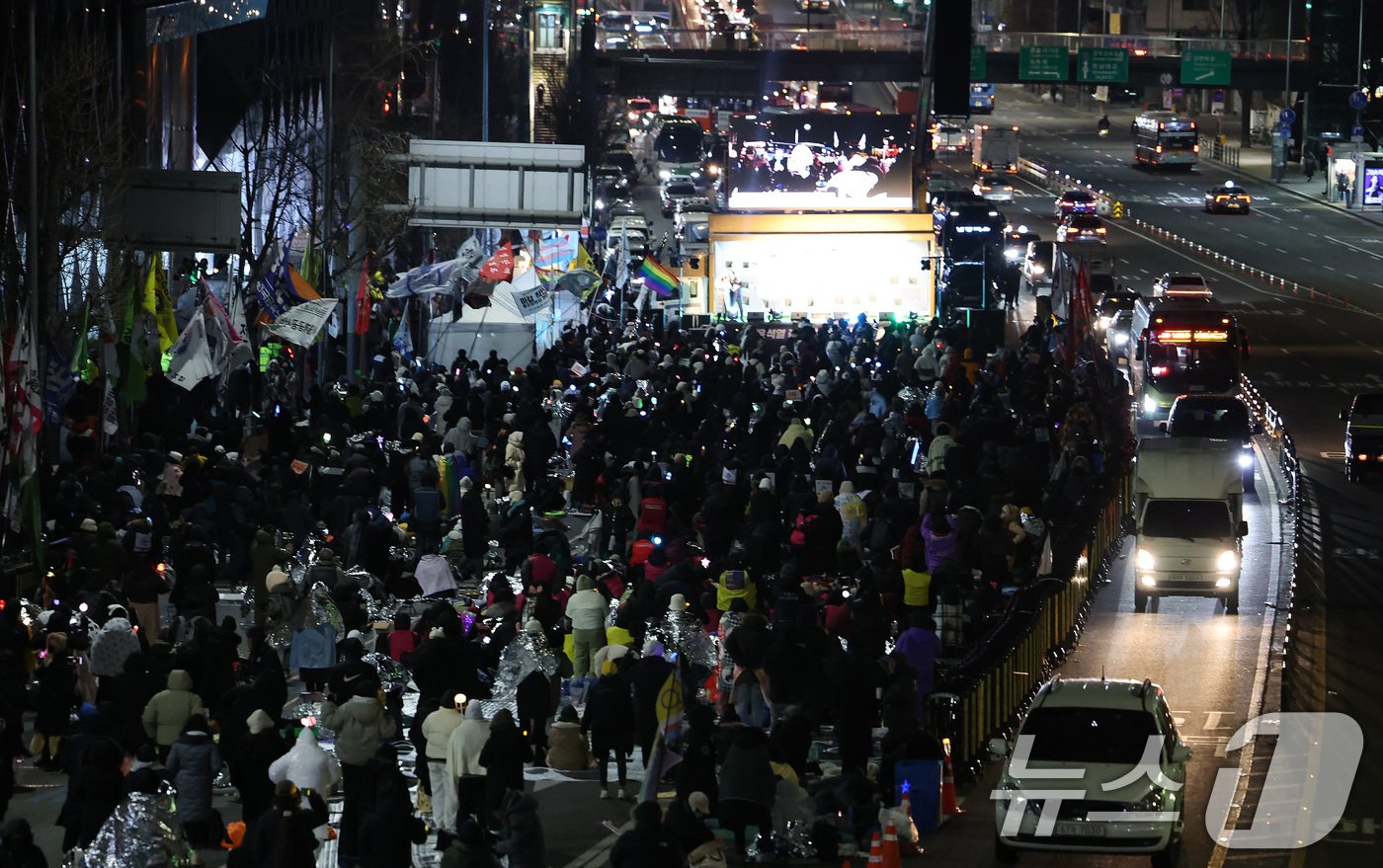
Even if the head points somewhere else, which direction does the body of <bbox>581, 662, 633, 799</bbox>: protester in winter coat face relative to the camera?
away from the camera

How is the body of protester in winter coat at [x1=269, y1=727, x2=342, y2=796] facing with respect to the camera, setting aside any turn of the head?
away from the camera

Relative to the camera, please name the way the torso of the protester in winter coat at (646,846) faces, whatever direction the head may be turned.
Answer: away from the camera

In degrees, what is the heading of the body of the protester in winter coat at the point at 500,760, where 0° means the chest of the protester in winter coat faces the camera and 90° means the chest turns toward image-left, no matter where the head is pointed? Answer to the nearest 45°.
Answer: approximately 180°

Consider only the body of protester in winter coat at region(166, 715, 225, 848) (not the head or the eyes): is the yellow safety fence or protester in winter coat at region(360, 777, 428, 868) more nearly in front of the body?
the yellow safety fence

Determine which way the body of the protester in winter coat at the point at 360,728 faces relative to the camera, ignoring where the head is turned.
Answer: away from the camera

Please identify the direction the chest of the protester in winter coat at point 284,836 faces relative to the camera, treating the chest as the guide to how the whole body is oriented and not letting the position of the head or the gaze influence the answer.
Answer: away from the camera

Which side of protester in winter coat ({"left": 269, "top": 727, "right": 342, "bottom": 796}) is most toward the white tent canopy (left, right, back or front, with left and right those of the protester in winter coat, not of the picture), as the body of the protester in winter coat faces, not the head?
front

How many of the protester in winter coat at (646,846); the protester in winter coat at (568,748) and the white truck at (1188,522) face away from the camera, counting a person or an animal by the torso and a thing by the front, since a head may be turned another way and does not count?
2

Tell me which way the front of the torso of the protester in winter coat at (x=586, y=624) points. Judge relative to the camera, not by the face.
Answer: away from the camera
